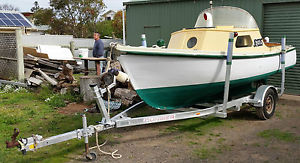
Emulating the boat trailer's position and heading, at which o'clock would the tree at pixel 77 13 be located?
The tree is roughly at 4 o'clock from the boat trailer.

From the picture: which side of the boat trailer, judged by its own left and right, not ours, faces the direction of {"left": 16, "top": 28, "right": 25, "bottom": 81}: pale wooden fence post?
right

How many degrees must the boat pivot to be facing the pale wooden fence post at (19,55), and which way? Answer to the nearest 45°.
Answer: approximately 90° to its right

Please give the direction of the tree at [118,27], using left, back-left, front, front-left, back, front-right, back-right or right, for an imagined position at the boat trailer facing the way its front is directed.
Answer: back-right

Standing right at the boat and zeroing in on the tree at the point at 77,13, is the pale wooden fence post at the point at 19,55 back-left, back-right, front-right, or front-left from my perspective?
front-left

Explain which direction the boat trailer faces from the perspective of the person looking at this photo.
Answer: facing the viewer and to the left of the viewer

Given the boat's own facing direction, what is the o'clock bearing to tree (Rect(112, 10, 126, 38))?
The tree is roughly at 4 o'clock from the boat.

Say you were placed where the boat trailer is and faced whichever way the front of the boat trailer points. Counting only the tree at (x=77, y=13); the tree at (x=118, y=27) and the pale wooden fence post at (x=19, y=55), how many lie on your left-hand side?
0

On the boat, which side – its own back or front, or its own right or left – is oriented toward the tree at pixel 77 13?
right

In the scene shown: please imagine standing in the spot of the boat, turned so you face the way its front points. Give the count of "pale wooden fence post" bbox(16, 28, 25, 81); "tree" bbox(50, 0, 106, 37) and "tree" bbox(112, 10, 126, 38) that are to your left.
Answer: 0
